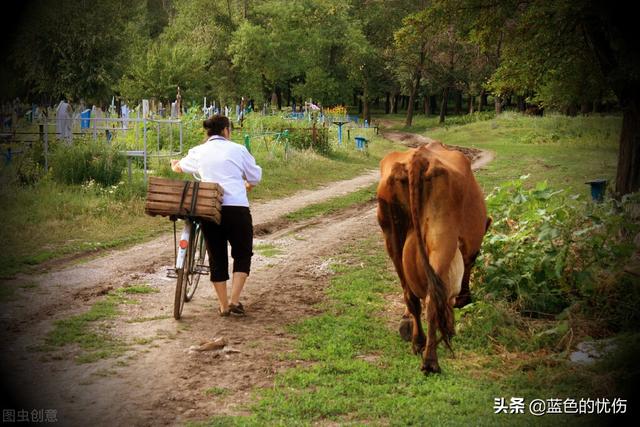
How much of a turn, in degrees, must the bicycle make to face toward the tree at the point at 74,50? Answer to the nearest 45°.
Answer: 0° — it already faces it

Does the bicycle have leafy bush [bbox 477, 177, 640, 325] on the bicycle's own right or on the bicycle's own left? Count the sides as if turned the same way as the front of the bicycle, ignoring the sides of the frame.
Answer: on the bicycle's own right

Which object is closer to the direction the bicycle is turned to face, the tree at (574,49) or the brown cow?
the tree

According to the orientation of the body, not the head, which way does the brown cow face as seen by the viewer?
away from the camera

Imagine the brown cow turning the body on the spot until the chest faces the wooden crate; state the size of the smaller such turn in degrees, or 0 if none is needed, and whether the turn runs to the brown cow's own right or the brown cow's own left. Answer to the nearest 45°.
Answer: approximately 45° to the brown cow's own left

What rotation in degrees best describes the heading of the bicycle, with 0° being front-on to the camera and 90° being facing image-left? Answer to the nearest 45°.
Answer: approximately 180°

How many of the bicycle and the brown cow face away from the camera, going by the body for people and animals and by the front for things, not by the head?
2

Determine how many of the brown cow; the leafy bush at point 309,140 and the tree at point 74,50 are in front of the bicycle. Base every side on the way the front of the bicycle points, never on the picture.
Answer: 2

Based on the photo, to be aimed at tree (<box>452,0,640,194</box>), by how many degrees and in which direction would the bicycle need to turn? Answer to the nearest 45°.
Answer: approximately 45° to its right
